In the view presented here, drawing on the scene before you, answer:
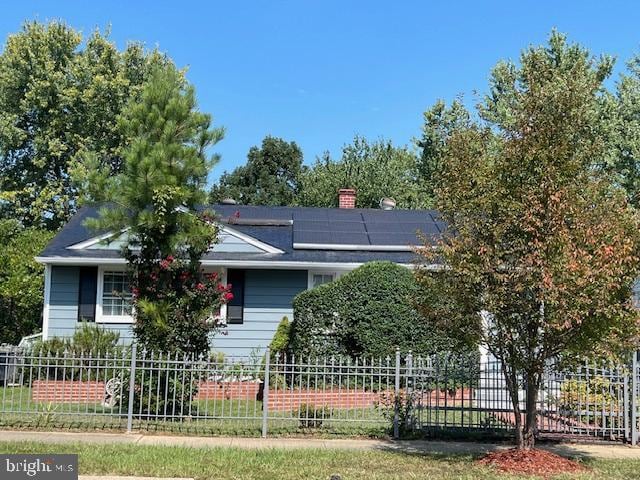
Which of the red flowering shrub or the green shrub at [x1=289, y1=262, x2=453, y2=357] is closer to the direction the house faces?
the red flowering shrub

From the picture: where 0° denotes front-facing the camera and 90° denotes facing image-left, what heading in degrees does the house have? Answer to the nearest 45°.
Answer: approximately 0°

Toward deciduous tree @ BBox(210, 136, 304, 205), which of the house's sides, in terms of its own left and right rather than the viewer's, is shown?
back

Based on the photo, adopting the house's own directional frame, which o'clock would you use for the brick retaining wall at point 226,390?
The brick retaining wall is roughly at 12 o'clock from the house.

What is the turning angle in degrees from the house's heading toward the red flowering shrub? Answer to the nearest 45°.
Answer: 0° — it already faces it

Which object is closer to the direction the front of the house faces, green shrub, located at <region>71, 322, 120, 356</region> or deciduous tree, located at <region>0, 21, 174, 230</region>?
the green shrub

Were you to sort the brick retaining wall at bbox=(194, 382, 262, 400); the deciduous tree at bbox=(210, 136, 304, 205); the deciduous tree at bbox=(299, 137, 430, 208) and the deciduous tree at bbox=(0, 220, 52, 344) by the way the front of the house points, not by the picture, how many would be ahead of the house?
1

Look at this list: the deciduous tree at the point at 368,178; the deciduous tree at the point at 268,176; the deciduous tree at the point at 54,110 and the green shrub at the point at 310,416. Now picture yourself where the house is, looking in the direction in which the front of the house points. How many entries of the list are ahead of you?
1

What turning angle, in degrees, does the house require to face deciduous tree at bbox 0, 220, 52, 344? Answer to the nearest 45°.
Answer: approximately 135° to its right

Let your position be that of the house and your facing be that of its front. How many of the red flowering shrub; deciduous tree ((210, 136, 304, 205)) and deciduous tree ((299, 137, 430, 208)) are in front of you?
1
